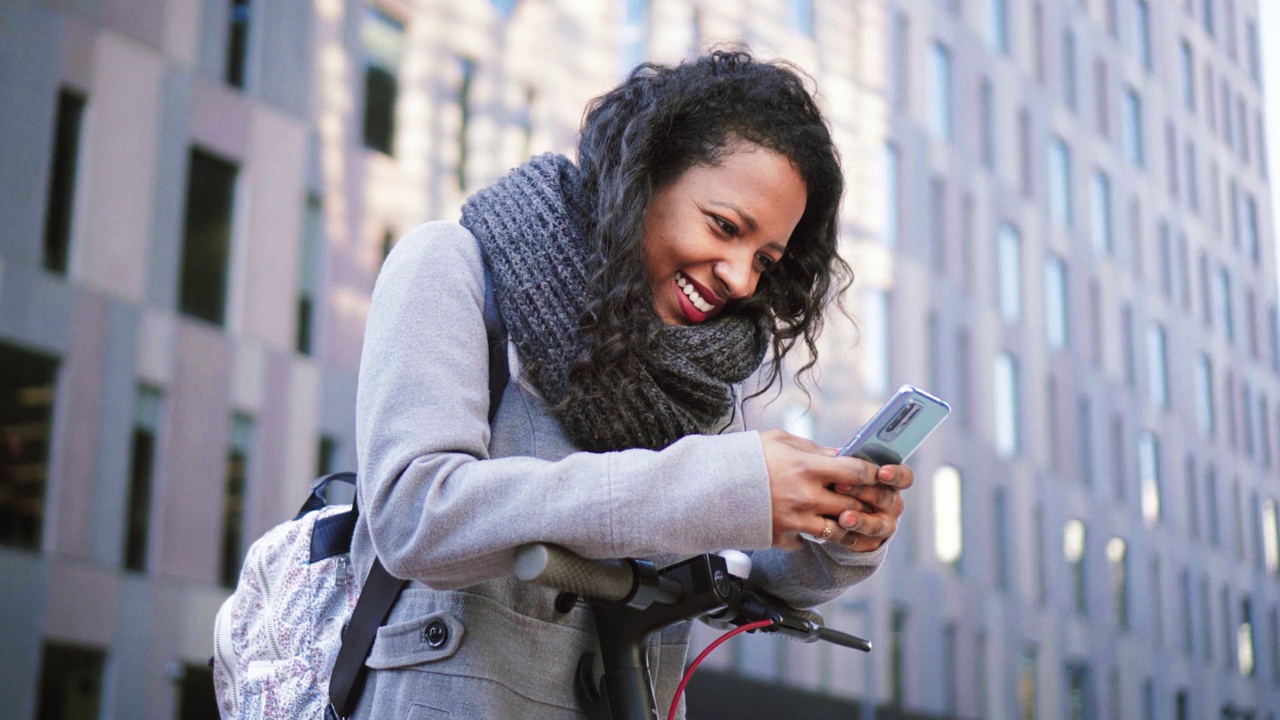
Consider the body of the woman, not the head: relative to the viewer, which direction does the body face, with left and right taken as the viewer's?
facing the viewer and to the right of the viewer

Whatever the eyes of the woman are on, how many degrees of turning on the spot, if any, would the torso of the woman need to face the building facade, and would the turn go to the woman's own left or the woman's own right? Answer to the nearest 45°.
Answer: approximately 135° to the woman's own left
